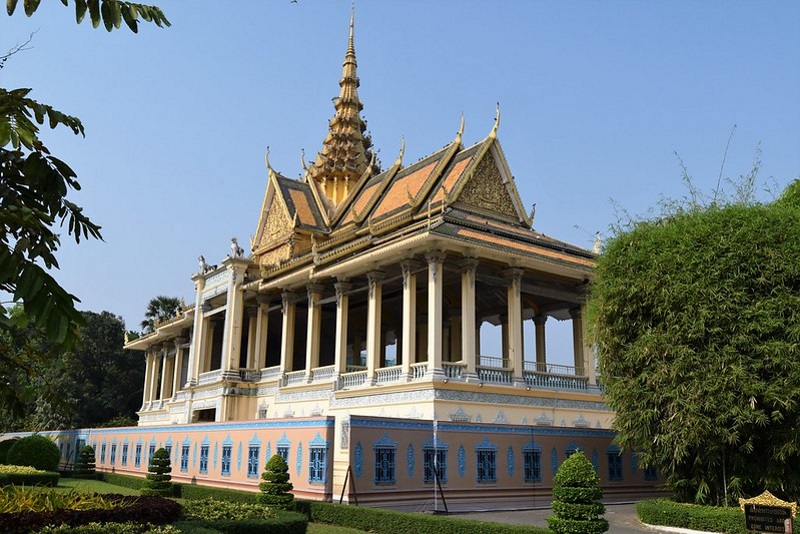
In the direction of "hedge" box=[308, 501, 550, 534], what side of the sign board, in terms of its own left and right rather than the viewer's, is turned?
right

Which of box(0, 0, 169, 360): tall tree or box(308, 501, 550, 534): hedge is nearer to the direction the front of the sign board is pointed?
the tall tree

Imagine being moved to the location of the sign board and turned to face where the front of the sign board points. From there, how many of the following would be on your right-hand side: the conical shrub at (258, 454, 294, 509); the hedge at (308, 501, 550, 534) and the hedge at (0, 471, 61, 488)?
3

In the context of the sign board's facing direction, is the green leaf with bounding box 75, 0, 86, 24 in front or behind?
in front

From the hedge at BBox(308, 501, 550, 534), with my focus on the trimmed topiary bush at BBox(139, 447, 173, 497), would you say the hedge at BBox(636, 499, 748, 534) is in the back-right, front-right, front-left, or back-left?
back-right

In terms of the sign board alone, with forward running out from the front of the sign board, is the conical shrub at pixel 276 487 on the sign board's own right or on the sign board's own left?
on the sign board's own right

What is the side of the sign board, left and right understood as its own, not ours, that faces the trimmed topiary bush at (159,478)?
right

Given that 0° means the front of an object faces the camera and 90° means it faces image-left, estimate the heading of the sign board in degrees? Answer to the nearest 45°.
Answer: approximately 0°

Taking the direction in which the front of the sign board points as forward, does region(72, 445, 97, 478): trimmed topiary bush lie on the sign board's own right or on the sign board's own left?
on the sign board's own right
